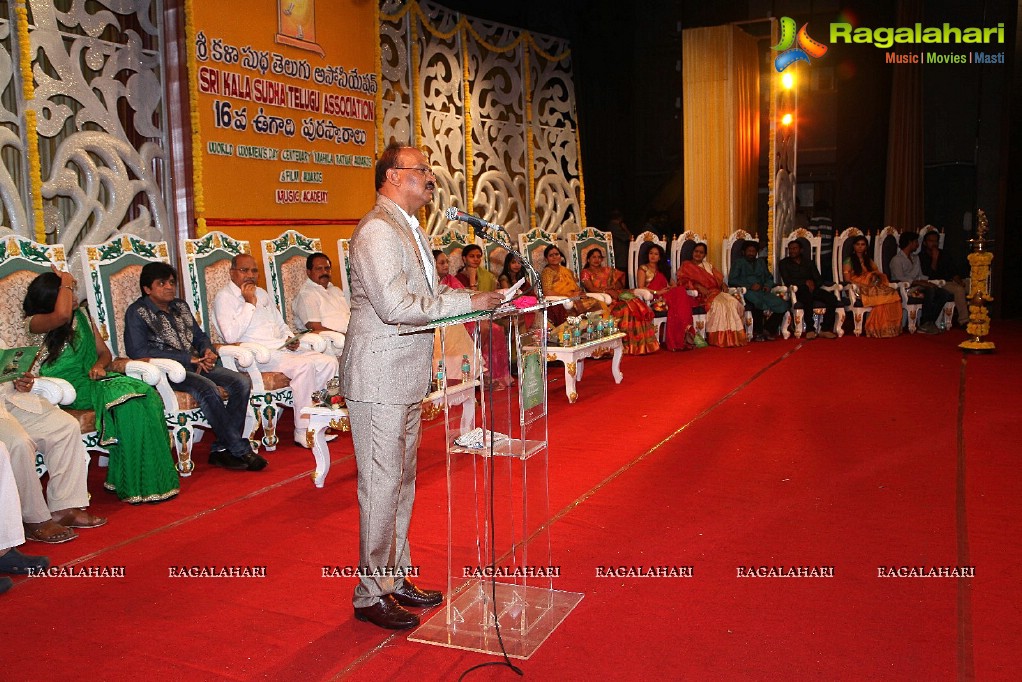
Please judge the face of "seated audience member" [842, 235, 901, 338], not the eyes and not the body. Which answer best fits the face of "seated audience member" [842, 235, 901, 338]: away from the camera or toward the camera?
toward the camera

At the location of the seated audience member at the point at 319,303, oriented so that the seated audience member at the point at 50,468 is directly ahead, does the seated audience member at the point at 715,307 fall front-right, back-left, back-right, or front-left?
back-left

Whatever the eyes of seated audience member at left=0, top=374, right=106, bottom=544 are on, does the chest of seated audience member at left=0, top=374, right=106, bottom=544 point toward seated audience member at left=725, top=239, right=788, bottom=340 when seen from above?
no

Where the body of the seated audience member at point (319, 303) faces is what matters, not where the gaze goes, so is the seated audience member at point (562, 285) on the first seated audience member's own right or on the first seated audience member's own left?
on the first seated audience member's own left

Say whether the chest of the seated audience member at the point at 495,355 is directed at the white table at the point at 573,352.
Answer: no

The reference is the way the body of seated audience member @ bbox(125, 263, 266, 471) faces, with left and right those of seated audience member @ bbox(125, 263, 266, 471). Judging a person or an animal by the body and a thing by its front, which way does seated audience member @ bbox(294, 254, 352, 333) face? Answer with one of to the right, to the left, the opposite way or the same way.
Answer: the same way

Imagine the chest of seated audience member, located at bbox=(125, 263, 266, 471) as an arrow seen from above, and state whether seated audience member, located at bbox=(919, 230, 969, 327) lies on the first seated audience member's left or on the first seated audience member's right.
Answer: on the first seated audience member's left

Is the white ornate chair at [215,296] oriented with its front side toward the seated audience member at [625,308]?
no

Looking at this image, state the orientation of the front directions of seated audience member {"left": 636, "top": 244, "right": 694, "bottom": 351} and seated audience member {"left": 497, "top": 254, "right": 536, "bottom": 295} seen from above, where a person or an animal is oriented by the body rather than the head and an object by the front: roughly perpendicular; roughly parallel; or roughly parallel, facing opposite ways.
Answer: roughly parallel

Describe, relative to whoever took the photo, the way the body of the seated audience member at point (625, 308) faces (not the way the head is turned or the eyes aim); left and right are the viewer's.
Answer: facing the viewer and to the right of the viewer

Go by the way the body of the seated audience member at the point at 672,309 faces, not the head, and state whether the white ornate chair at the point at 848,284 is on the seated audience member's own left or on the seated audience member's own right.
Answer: on the seated audience member's own left

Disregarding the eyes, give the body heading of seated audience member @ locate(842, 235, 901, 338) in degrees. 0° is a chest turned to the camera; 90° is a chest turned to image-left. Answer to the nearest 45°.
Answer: approximately 315°

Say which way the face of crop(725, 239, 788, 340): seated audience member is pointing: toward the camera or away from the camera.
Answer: toward the camera

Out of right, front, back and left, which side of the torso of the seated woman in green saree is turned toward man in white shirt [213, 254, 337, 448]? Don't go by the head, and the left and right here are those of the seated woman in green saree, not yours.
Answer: left

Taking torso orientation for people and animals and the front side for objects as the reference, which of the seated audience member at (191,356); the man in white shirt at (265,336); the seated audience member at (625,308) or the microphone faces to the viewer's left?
the microphone
